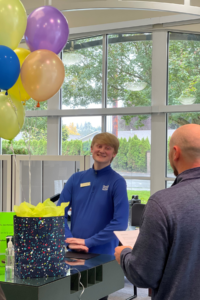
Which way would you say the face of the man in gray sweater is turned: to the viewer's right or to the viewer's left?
to the viewer's left

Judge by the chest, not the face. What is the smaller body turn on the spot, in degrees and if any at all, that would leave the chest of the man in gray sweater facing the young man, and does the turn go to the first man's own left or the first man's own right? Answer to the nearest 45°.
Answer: approximately 45° to the first man's own right

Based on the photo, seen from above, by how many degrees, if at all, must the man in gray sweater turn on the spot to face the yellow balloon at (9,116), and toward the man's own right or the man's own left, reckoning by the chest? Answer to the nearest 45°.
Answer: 0° — they already face it

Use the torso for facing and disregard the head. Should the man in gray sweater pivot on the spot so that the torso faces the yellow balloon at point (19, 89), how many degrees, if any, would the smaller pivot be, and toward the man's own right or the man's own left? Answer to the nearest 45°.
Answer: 0° — they already face it

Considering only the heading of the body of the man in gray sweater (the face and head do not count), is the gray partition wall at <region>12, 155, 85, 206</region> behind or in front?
in front

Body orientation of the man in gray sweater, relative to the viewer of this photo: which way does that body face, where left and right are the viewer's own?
facing away from the viewer and to the left of the viewer

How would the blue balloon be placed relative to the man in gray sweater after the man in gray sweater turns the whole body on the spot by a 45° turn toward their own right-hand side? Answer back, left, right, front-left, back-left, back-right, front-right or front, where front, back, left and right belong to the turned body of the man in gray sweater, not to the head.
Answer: front-left

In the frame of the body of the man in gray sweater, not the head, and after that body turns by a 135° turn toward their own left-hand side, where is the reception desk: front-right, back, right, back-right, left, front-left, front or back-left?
back-right

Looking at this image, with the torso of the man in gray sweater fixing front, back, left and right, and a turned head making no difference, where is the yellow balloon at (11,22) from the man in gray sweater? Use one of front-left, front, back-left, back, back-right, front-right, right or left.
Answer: front
